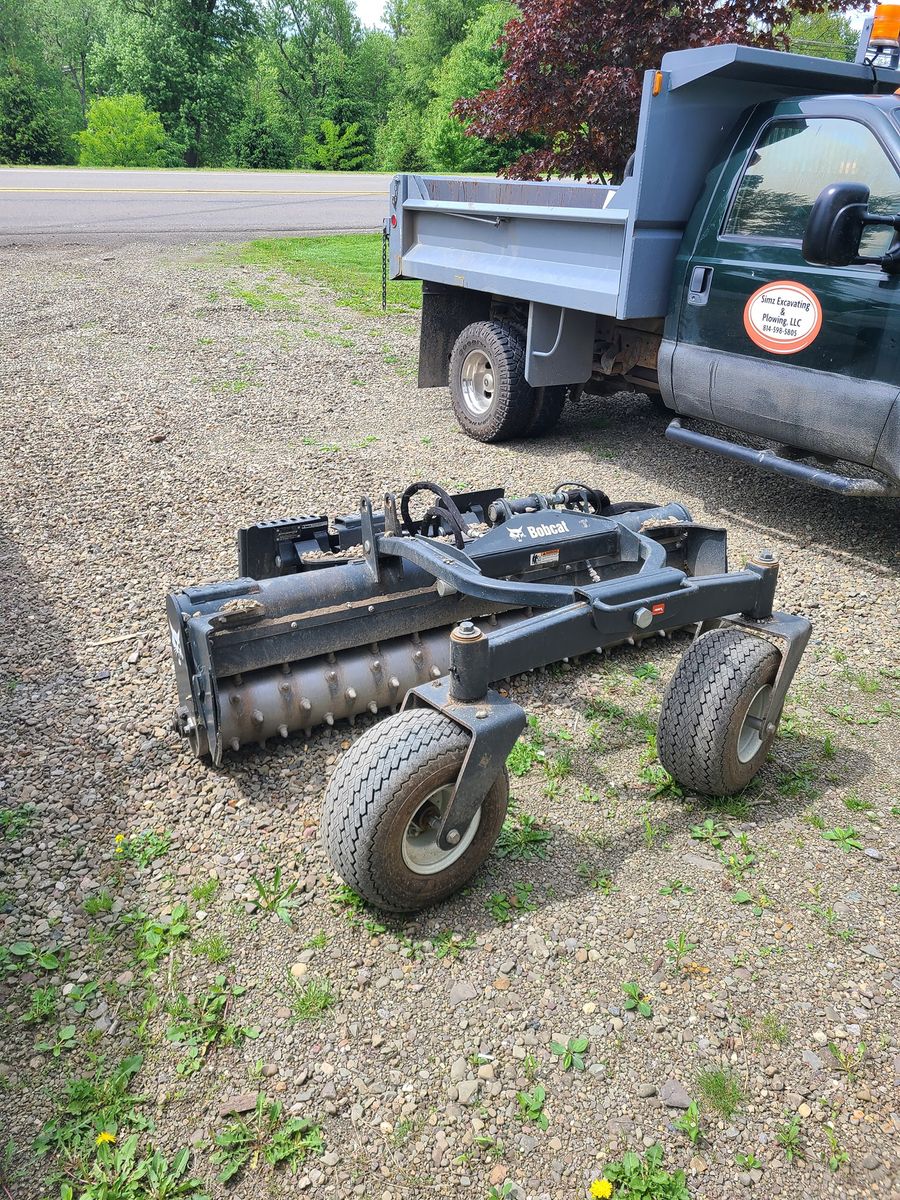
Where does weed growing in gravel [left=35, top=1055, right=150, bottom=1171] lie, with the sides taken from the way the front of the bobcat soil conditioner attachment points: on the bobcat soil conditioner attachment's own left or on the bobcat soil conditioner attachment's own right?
on the bobcat soil conditioner attachment's own right

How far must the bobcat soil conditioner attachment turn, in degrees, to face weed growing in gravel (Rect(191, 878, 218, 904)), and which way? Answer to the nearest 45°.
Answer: approximately 90° to its right

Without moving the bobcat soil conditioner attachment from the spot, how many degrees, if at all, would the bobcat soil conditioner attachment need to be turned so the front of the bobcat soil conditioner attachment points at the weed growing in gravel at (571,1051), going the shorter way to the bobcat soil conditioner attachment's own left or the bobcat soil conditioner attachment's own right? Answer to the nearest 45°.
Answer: approximately 45° to the bobcat soil conditioner attachment's own right

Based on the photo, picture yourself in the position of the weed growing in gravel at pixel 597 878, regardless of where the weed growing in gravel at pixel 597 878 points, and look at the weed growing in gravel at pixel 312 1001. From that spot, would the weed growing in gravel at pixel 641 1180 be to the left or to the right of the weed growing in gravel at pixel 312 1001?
left

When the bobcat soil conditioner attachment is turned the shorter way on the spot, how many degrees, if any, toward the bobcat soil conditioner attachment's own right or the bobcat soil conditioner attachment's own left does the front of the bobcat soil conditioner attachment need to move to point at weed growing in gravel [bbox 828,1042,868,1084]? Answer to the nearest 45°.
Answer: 0° — it already faces it

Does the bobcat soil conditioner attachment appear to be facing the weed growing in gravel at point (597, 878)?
yes

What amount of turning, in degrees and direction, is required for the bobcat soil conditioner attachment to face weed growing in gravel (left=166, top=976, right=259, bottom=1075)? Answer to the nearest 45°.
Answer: approximately 90° to its right

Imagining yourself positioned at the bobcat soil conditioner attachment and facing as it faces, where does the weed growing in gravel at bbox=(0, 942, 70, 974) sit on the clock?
The weed growing in gravel is roughly at 3 o'clock from the bobcat soil conditioner attachment.

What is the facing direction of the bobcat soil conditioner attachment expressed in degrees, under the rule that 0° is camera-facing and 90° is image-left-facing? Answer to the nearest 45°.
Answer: approximately 315°

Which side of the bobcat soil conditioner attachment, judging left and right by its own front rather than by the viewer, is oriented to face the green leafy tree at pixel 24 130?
back

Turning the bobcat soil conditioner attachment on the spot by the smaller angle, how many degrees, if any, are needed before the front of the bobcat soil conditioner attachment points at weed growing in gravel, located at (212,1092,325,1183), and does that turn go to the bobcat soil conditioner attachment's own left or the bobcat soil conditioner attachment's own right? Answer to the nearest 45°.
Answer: approximately 45° to the bobcat soil conditioner attachment's own right
